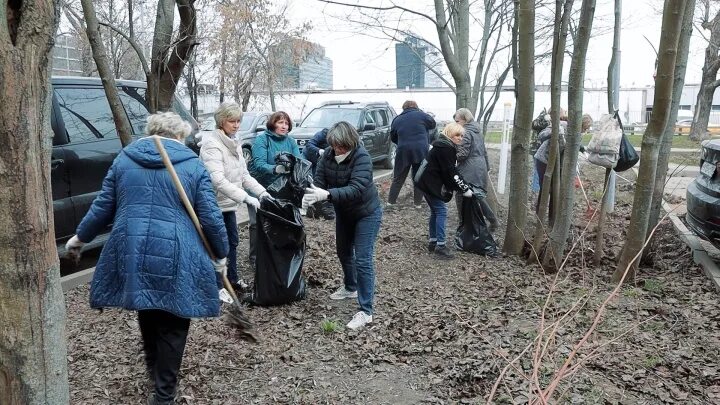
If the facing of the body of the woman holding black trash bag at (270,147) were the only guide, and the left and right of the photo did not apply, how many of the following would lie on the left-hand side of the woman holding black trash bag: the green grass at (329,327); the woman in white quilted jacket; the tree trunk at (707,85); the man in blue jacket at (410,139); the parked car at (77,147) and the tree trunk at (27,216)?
2

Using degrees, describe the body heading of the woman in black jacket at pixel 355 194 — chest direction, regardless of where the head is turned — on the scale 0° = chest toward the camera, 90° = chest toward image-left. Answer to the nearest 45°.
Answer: approximately 45°

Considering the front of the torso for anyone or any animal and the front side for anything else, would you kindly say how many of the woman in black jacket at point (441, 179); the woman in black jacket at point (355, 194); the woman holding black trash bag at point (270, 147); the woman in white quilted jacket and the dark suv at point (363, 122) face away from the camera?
0

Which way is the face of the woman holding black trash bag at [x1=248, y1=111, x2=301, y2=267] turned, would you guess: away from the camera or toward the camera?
toward the camera

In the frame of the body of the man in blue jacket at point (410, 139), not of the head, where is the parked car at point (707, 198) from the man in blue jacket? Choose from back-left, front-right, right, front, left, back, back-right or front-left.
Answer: back-right

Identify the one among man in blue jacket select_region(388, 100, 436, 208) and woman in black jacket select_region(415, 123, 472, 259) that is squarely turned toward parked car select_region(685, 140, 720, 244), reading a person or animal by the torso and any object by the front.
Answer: the woman in black jacket

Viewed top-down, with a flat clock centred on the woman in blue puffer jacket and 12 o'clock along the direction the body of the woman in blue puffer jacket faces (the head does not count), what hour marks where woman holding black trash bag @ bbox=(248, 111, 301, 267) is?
The woman holding black trash bag is roughly at 1 o'clock from the woman in blue puffer jacket.

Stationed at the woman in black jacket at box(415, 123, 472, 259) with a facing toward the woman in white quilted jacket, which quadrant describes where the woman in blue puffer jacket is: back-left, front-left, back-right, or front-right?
front-left

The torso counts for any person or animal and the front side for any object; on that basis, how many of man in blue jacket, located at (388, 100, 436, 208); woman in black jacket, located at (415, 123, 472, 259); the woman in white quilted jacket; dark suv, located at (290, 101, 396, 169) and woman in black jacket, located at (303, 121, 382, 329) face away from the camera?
1

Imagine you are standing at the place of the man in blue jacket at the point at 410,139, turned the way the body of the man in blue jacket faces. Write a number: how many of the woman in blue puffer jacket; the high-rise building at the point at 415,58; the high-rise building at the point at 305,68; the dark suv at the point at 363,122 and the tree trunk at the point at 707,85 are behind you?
1

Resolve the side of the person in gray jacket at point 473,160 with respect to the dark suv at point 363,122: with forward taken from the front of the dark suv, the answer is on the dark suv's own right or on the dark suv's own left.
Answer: on the dark suv's own left

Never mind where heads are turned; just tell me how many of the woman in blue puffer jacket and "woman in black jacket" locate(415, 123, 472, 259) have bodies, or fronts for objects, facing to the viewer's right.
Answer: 1

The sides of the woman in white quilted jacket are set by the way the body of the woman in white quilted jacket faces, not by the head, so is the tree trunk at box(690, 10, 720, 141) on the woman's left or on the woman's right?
on the woman's left

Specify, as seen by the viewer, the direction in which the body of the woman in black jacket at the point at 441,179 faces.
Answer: to the viewer's right

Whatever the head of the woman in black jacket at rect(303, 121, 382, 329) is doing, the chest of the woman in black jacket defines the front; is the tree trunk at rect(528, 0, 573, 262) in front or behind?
behind
